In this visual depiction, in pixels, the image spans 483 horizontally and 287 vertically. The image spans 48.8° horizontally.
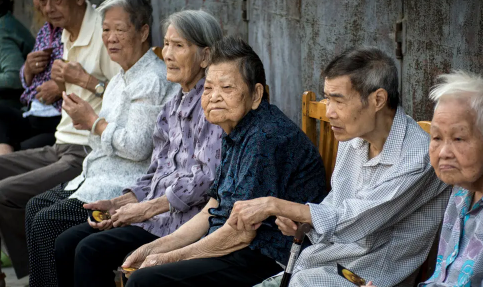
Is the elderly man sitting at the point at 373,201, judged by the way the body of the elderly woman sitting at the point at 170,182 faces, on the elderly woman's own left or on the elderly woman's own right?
on the elderly woman's own left

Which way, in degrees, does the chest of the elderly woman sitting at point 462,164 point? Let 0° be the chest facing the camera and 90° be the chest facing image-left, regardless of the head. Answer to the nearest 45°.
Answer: approximately 45°

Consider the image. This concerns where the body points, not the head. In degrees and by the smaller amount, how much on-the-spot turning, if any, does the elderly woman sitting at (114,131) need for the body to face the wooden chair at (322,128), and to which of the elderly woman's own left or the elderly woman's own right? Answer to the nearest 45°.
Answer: approximately 90° to the elderly woman's own left

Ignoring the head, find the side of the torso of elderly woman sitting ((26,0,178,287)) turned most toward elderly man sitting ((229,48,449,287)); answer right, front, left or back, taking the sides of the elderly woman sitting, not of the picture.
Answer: left

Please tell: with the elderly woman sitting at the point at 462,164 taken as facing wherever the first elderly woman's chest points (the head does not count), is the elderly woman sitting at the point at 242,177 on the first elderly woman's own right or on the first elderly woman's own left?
on the first elderly woman's own right

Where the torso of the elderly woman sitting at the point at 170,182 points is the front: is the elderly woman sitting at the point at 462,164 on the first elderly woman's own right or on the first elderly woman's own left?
on the first elderly woman's own left

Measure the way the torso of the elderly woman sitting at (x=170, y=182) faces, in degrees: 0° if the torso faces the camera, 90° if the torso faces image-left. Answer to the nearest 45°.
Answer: approximately 45°
